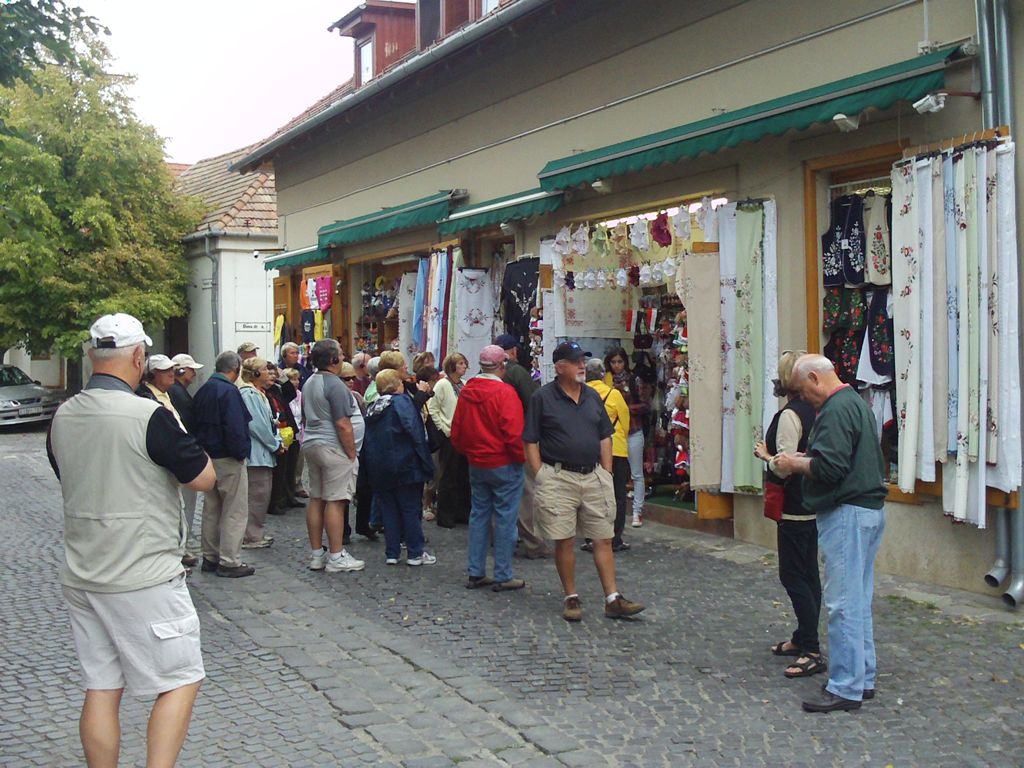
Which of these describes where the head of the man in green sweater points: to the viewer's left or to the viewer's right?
to the viewer's left

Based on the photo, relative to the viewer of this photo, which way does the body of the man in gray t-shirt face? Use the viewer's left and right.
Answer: facing away from the viewer and to the right of the viewer

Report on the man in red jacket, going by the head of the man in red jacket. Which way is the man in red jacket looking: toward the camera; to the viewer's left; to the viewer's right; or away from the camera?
away from the camera

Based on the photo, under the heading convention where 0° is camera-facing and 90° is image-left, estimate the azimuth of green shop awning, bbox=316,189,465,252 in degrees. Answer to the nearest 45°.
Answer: approximately 45°

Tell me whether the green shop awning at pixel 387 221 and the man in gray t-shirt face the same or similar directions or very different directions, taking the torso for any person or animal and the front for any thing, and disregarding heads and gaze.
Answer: very different directions

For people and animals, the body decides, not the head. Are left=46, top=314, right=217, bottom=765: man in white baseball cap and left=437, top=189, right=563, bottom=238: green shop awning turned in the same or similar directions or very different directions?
very different directions
